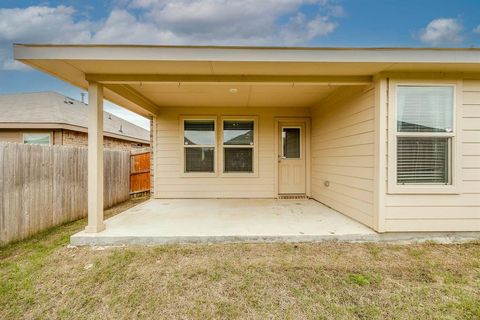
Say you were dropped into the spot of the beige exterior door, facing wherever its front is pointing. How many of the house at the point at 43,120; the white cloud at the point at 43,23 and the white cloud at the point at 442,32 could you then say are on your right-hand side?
2

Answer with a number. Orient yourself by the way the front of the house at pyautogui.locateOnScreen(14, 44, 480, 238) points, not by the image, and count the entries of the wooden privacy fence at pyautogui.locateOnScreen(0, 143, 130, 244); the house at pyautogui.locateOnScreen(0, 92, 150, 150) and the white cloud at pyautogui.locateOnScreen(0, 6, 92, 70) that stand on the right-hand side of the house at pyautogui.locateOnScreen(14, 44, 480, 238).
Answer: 0

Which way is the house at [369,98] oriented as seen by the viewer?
away from the camera

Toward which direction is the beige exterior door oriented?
toward the camera

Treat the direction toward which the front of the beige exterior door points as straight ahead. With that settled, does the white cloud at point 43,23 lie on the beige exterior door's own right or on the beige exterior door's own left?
on the beige exterior door's own right

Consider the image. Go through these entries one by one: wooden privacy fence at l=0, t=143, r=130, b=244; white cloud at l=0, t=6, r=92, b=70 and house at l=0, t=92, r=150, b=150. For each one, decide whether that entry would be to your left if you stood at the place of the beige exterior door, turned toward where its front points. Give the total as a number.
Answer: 0

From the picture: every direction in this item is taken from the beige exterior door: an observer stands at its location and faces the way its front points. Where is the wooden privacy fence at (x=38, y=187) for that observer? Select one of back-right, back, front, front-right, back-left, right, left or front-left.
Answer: front-right

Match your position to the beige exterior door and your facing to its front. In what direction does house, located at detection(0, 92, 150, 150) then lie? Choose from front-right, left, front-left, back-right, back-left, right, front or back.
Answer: right
